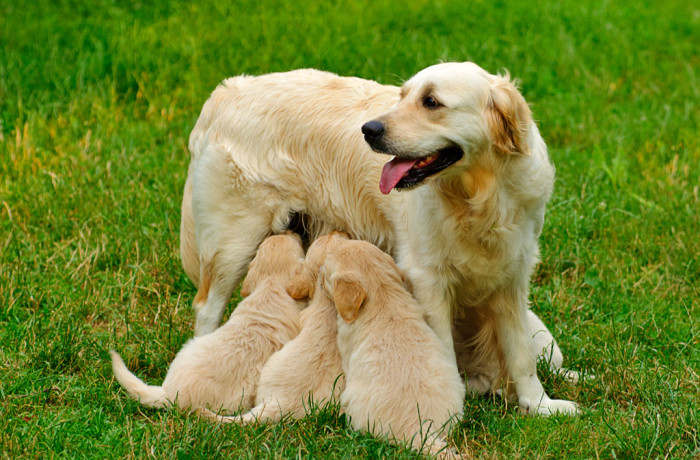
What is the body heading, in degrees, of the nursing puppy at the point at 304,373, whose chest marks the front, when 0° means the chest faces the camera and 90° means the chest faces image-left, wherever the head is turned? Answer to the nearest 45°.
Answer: approximately 225°

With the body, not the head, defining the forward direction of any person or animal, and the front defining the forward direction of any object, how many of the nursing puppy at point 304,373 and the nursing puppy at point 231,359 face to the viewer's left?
0

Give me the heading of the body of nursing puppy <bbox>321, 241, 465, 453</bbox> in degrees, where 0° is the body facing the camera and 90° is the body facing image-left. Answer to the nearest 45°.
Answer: approximately 135°

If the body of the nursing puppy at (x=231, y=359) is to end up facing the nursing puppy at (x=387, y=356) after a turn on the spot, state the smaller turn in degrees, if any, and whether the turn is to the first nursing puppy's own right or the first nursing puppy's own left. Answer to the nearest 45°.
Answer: approximately 90° to the first nursing puppy's own right

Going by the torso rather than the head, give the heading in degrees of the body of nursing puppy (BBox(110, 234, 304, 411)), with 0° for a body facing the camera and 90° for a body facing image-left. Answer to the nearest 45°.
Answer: approximately 225°

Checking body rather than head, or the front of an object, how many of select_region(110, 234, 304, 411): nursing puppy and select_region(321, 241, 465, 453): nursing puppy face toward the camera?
0
